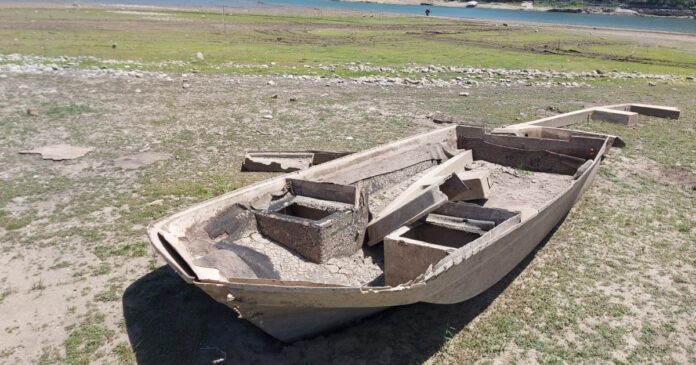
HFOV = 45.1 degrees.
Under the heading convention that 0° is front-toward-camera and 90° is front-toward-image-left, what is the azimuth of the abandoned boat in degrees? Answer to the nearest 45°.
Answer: approximately 45°

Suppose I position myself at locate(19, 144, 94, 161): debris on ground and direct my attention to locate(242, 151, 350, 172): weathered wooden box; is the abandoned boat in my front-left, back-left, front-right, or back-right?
front-right

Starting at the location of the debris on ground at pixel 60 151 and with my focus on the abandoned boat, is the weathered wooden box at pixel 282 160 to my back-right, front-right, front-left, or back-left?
front-left

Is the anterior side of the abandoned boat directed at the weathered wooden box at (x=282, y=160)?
no

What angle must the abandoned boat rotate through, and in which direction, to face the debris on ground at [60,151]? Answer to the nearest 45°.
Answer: approximately 90° to its right
